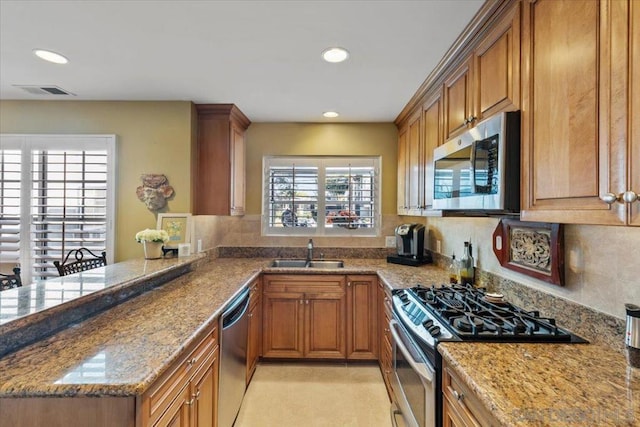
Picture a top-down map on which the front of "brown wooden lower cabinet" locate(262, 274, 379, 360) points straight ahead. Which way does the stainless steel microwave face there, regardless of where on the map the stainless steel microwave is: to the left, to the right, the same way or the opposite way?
to the right

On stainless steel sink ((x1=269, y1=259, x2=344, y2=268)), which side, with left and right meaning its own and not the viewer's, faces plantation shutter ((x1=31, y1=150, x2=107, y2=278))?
right

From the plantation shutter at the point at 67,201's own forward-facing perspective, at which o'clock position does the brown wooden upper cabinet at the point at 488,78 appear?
The brown wooden upper cabinet is roughly at 11 o'clock from the plantation shutter.

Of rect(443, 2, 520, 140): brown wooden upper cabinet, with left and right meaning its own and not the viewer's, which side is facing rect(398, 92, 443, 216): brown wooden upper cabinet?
right

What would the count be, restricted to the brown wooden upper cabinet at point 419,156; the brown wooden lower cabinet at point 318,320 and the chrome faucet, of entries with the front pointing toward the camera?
2

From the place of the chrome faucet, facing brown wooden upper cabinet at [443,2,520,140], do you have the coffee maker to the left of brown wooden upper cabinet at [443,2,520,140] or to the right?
left

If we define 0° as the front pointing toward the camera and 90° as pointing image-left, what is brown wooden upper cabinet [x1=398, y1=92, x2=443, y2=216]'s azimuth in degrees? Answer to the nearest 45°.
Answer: approximately 90°

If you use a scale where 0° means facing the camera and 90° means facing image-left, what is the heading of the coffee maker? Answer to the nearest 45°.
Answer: approximately 45°

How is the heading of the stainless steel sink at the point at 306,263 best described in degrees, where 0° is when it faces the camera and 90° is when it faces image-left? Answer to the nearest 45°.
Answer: approximately 0°

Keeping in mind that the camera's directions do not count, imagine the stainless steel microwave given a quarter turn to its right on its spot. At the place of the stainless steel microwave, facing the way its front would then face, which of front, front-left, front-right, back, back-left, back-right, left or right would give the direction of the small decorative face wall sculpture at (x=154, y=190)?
front-left

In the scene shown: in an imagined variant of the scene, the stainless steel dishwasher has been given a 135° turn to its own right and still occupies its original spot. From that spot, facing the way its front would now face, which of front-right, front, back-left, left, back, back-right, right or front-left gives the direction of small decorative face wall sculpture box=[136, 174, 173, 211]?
right

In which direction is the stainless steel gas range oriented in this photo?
to the viewer's left

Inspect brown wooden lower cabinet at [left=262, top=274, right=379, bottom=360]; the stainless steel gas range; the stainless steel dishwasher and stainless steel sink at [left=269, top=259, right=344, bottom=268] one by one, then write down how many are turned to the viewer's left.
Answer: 1

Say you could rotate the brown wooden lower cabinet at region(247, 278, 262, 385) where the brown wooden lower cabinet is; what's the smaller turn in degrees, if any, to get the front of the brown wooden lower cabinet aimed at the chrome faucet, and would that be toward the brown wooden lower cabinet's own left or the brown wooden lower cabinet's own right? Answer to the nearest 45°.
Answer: approximately 45° to the brown wooden lower cabinet's own left
